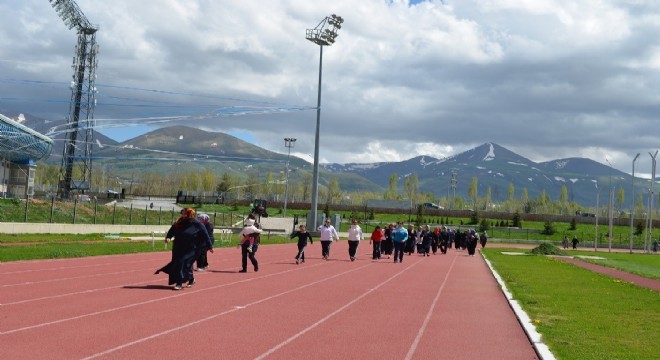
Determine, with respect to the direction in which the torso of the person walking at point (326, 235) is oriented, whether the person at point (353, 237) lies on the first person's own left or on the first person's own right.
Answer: on the first person's own left

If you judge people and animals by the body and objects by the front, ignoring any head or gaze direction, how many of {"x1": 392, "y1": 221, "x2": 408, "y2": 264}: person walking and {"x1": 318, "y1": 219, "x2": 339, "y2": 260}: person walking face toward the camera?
2

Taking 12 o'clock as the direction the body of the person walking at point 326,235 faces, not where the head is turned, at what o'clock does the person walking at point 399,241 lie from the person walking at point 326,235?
the person walking at point 399,241 is roughly at 9 o'clock from the person walking at point 326,235.

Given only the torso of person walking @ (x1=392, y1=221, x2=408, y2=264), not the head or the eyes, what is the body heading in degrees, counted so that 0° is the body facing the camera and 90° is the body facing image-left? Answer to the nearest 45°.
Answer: approximately 0°

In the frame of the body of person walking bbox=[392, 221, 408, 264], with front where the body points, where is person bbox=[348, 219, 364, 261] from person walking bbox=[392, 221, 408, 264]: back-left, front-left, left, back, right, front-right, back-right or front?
right

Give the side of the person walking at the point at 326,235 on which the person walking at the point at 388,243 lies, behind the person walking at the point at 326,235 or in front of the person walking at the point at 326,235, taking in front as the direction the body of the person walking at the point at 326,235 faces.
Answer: behind

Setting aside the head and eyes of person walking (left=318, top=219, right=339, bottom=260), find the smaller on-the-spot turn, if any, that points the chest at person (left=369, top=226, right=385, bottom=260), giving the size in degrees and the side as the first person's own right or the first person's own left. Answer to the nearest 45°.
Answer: approximately 135° to the first person's own left
